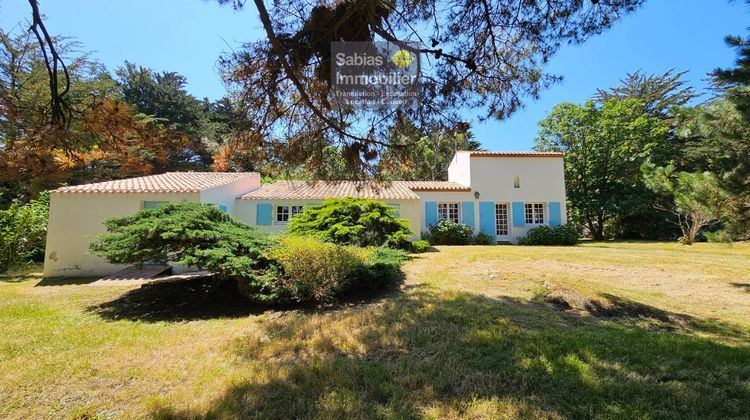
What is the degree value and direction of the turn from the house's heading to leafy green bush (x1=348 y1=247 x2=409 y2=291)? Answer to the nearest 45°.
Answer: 0° — it already faces it

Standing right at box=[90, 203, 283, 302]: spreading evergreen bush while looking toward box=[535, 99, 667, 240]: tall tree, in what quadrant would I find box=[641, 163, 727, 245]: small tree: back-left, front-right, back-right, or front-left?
front-right

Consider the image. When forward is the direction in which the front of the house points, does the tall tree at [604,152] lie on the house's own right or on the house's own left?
on the house's own left

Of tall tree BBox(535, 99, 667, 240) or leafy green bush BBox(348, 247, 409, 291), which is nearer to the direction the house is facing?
the leafy green bush

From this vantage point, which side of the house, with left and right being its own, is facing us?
front

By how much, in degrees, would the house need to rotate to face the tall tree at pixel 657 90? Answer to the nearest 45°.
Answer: approximately 90° to its left

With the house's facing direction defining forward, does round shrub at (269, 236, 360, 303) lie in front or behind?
in front

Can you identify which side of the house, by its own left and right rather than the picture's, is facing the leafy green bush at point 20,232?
right

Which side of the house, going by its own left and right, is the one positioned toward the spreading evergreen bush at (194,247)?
front

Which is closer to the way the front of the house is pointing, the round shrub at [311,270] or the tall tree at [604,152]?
the round shrub

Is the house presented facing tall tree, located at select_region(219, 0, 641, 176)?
yes
